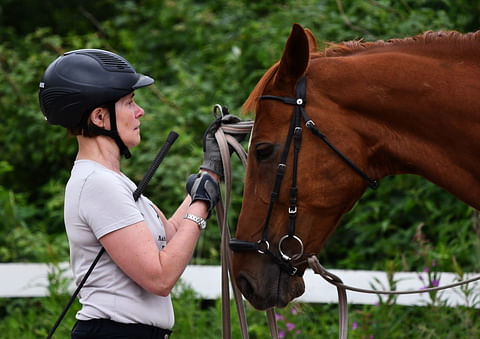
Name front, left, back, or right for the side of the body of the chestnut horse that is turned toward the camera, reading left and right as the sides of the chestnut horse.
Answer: left

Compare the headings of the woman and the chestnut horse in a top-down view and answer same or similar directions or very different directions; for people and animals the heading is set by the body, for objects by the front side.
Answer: very different directions

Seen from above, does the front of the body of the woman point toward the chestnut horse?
yes

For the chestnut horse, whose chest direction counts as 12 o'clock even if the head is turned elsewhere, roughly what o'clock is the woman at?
The woman is roughly at 11 o'clock from the chestnut horse.

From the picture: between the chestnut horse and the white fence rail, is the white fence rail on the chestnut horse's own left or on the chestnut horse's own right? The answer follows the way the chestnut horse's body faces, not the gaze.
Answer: on the chestnut horse's own right

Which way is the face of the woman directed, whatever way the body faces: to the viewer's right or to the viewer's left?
to the viewer's right

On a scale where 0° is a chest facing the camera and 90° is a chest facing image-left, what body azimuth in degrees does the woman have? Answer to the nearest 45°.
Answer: approximately 270°

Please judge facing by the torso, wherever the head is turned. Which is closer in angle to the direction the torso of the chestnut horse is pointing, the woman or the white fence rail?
the woman

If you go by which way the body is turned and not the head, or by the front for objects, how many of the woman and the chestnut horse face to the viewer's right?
1

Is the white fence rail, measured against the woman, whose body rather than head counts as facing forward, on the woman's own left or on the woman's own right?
on the woman's own left
